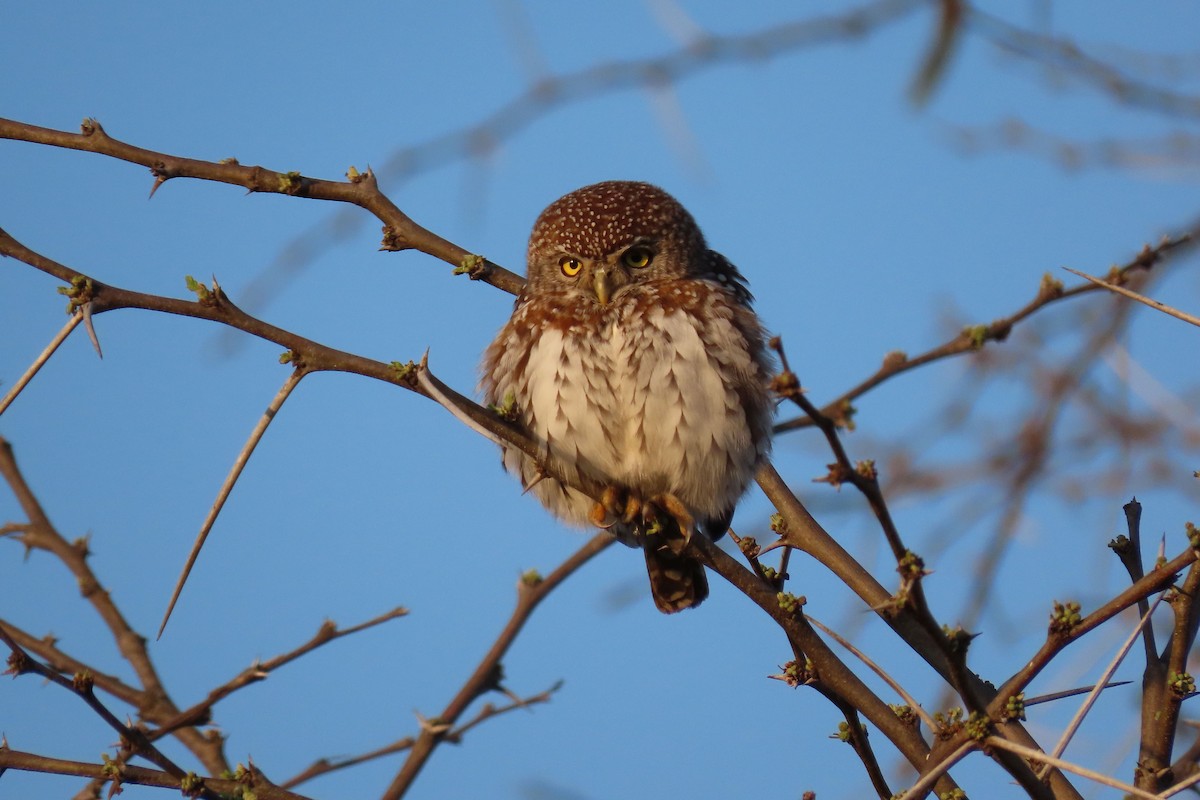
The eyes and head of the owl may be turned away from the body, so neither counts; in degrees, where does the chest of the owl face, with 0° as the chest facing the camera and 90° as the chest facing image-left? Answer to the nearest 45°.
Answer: approximately 0°
